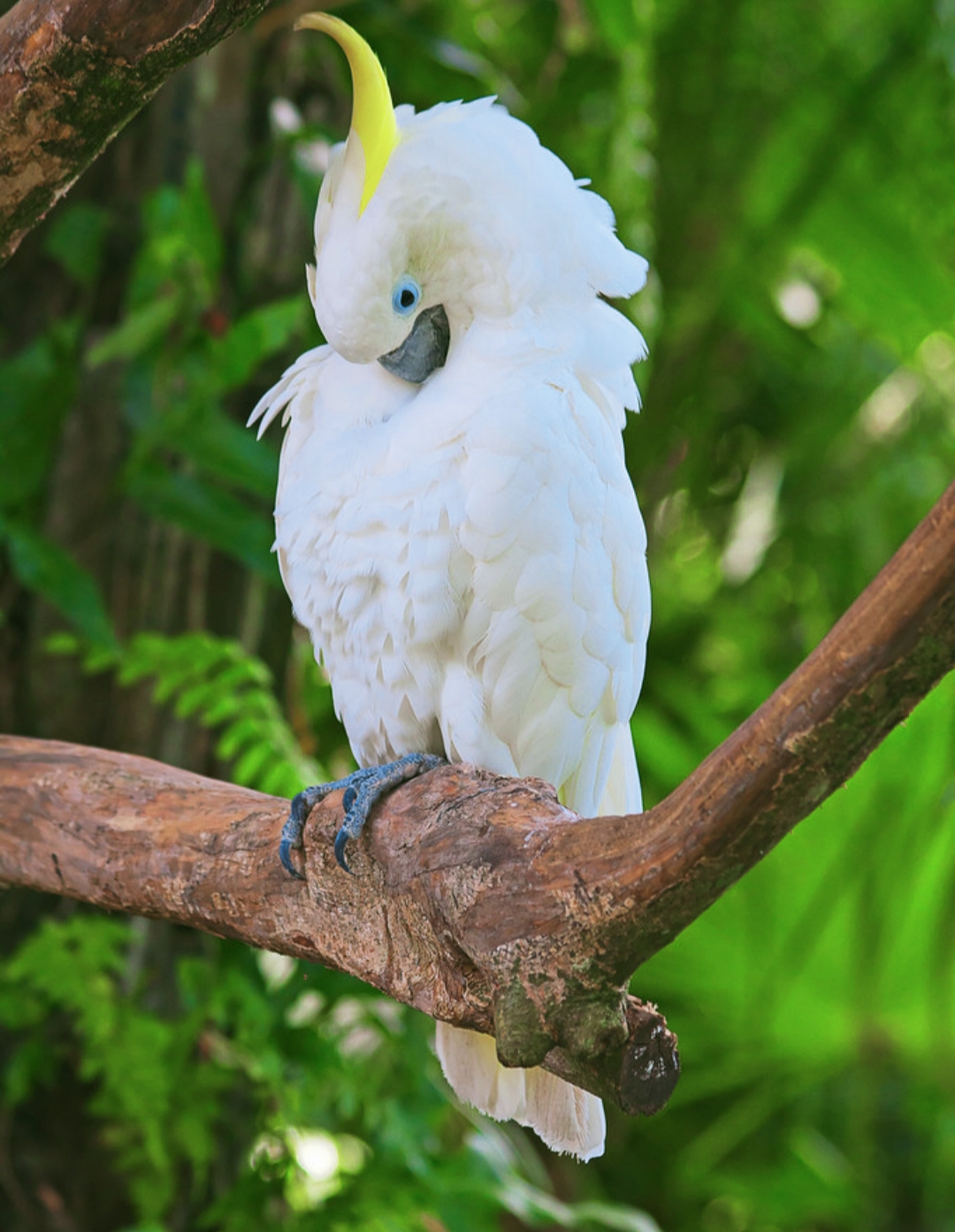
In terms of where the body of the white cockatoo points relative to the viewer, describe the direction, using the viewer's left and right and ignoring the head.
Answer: facing the viewer and to the left of the viewer

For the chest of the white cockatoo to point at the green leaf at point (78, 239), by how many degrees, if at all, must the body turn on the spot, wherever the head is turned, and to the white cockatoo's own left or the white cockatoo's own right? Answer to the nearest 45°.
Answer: approximately 90° to the white cockatoo's own right
